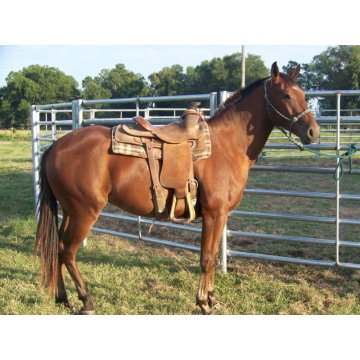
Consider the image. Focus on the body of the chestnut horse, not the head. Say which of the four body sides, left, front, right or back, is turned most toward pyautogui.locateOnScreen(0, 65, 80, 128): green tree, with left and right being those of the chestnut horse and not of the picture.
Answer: left

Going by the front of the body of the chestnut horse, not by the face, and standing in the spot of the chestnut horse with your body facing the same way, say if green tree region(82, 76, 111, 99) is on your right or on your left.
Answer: on your left

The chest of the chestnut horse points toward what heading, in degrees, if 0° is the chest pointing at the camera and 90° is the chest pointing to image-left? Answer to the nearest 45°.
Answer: approximately 270°

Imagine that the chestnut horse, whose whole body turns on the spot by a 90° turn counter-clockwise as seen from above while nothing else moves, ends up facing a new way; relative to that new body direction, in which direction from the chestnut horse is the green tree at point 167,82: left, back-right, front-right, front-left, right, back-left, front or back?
front

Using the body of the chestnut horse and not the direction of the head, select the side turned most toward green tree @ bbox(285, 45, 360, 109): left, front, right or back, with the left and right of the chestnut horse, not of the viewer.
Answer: left

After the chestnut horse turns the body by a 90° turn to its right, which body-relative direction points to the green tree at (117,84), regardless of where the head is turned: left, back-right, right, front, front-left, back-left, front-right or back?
back
